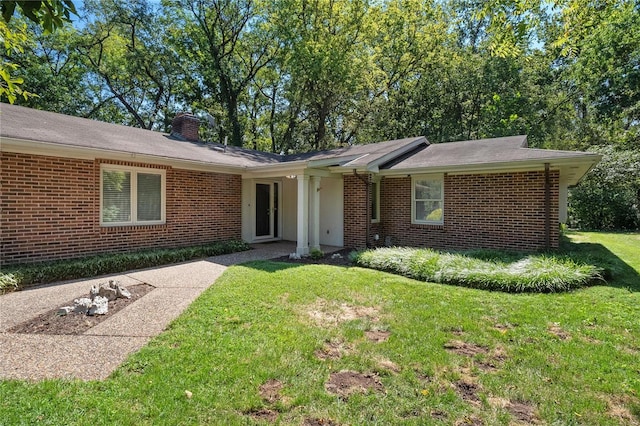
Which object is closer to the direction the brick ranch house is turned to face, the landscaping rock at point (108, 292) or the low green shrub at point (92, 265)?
the landscaping rock

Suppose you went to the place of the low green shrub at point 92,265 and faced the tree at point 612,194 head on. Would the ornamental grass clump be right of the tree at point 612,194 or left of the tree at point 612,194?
right

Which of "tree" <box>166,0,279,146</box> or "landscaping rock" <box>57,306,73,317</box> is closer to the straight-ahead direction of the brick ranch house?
the landscaping rock

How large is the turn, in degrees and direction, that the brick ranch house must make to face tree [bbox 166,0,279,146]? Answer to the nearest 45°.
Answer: approximately 180°

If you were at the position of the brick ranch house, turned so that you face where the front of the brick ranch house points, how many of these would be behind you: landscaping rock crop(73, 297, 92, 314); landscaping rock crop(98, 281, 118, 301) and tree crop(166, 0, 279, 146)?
1

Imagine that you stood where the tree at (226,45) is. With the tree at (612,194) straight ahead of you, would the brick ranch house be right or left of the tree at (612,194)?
right

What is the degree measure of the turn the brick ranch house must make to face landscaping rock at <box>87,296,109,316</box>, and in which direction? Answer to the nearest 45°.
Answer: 0° — it already faces it

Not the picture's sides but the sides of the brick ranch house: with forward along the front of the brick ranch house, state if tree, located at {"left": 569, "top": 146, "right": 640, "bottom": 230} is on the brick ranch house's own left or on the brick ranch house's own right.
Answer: on the brick ranch house's own left

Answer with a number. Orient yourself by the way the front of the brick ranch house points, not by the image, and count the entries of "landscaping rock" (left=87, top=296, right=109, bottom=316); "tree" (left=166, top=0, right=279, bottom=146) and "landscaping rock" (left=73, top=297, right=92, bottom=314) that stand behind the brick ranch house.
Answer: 1

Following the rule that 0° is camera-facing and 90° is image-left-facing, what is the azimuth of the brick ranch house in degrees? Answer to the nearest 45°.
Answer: approximately 0°

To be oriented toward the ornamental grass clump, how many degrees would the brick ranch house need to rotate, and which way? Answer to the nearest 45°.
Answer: approximately 45° to its left
